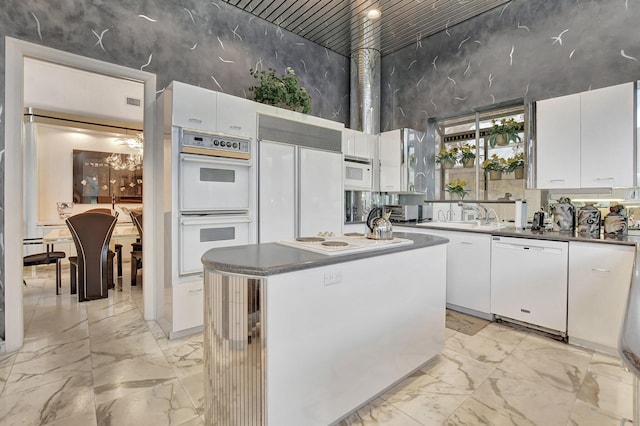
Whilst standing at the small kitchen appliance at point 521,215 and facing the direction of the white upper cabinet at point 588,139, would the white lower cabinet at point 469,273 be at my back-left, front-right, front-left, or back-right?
back-right

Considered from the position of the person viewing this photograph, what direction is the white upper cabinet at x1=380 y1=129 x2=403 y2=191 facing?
facing the viewer and to the left of the viewer

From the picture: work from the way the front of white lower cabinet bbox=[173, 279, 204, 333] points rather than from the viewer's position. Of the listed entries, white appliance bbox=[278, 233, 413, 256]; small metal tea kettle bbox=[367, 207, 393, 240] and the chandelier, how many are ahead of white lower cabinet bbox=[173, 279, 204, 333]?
2

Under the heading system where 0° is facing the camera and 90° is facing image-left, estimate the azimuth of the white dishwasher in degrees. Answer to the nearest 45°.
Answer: approximately 45°

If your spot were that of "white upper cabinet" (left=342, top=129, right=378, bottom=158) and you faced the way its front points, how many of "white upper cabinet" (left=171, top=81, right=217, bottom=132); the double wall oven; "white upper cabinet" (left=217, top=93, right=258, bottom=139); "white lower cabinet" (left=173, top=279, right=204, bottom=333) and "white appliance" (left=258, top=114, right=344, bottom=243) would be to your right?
5

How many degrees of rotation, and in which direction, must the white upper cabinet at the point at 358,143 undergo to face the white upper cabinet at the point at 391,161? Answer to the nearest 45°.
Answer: approximately 45° to its left

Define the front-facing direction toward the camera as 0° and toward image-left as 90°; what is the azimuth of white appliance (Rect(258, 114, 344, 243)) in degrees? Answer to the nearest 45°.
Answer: approximately 315°

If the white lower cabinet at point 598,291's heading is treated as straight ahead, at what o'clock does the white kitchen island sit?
The white kitchen island is roughly at 1 o'clock from the white lower cabinet.

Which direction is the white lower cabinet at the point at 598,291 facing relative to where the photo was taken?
toward the camera
